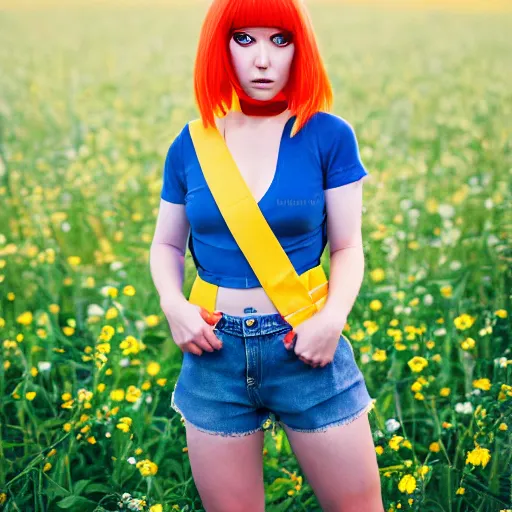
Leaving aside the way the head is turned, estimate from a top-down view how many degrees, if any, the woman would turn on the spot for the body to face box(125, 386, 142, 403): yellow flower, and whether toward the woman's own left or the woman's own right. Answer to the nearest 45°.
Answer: approximately 135° to the woman's own right

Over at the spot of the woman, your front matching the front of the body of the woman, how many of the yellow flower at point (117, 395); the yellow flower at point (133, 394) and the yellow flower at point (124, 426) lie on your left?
0

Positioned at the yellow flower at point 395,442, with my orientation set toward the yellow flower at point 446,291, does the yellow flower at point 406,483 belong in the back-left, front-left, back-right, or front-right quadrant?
back-right

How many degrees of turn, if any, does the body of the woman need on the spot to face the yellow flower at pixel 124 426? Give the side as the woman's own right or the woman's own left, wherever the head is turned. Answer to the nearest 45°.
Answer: approximately 135° to the woman's own right

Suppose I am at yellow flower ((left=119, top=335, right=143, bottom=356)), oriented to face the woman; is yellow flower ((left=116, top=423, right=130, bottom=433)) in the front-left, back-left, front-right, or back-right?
front-right

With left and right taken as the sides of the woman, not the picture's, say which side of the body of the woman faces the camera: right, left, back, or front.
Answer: front

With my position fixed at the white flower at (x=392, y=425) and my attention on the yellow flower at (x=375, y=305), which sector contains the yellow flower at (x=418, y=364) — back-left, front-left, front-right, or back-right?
front-right

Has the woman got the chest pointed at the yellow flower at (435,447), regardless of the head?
no

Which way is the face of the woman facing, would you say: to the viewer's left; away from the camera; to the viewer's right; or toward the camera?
toward the camera

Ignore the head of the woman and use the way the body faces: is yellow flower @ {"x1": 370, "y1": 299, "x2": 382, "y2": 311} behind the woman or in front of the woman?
behind

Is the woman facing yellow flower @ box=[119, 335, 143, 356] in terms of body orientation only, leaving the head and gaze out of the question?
no

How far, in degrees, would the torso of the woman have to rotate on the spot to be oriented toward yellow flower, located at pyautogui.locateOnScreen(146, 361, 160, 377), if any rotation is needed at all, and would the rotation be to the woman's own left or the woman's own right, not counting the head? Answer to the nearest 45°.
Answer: approximately 135° to the woman's own right
